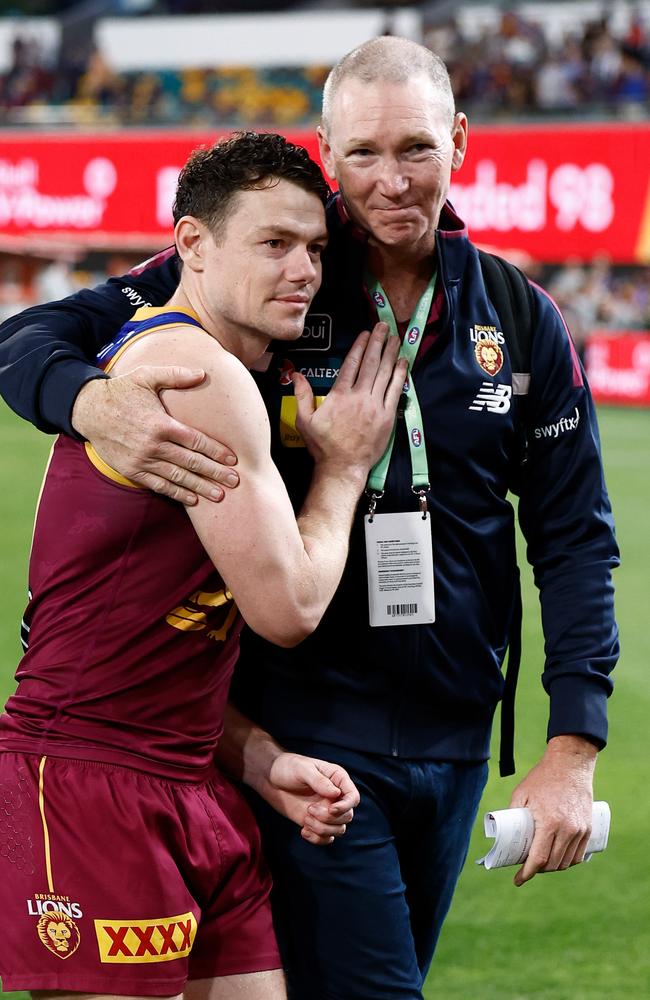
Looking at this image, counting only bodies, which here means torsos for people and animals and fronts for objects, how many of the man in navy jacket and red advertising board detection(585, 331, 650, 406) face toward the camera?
2

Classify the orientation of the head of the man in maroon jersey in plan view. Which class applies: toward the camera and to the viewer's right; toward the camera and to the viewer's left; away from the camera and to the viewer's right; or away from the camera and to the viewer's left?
toward the camera and to the viewer's right

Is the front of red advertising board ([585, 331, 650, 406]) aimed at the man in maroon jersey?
yes

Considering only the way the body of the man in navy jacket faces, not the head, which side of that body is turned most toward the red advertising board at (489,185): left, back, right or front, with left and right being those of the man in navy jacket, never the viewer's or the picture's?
back

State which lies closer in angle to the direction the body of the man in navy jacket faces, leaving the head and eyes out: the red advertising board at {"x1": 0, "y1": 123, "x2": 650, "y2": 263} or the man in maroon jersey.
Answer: the man in maroon jersey

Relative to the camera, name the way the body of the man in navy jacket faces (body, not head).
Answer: toward the camera

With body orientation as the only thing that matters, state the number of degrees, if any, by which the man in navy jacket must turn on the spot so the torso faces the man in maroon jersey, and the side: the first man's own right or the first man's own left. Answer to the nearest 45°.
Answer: approximately 45° to the first man's own right

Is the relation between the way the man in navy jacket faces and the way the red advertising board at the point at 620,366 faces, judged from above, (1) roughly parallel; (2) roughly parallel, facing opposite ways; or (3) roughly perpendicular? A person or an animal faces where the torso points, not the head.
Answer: roughly parallel

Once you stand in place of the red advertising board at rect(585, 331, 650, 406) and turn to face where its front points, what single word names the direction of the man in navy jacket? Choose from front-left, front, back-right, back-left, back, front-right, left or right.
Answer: front

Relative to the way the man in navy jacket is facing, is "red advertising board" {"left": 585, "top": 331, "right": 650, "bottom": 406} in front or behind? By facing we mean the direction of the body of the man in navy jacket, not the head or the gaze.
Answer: behind

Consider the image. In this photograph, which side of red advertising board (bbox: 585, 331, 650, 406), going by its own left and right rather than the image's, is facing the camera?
front
